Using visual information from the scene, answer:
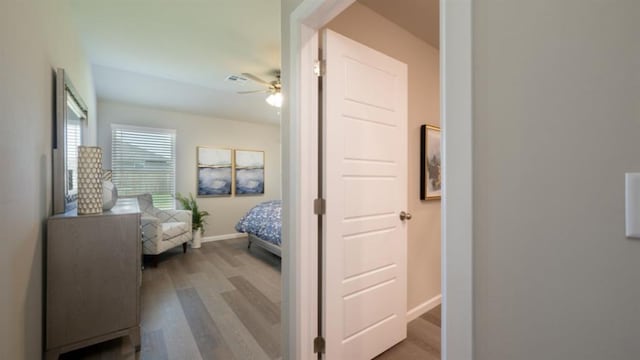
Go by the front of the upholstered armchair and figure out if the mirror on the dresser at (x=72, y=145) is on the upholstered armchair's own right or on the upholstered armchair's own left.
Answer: on the upholstered armchair's own right

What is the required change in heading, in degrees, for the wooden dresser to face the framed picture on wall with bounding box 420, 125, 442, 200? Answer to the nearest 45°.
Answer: approximately 45° to its right

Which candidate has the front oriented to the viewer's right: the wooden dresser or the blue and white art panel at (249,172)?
the wooden dresser

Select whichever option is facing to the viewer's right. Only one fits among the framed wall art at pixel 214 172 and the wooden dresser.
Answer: the wooden dresser

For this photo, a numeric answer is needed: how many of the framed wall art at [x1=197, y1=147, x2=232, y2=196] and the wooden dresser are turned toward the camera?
1

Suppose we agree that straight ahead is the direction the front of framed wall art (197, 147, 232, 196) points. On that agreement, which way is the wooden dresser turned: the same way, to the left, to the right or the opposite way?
to the left

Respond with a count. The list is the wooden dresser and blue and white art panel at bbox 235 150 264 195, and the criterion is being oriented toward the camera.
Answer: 1

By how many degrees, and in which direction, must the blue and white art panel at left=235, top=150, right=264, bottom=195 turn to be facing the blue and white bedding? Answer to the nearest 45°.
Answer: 0° — it already faces it

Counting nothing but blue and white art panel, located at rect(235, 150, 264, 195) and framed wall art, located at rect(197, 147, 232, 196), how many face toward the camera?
2

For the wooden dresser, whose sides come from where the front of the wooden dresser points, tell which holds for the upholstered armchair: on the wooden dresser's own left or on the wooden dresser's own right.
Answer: on the wooden dresser's own left

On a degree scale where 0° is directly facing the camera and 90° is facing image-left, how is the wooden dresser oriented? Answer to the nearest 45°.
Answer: approximately 270°
